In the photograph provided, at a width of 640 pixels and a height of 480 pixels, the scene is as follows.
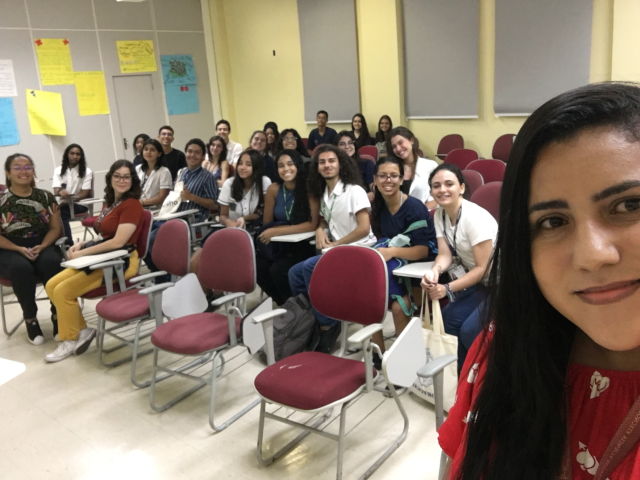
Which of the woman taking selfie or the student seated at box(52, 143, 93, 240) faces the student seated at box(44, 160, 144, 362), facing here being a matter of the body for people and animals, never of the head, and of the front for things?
the student seated at box(52, 143, 93, 240)

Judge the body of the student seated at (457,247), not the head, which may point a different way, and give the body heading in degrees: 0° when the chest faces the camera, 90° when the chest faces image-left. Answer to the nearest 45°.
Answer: approximately 45°

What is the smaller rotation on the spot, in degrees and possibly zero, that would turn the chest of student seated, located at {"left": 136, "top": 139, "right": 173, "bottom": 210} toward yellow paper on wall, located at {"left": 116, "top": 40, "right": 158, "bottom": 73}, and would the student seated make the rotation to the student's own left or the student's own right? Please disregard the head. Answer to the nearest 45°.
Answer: approximately 135° to the student's own right

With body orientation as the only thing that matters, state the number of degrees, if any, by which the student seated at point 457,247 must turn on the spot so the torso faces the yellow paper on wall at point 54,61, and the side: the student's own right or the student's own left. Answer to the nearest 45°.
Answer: approximately 90° to the student's own right

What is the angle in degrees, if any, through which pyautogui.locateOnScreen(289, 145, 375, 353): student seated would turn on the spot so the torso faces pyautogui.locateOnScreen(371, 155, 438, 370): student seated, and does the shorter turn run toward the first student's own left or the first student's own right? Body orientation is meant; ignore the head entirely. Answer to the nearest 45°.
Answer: approximately 90° to the first student's own left

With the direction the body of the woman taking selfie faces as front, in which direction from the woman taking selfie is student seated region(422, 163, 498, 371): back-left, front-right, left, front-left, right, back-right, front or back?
back

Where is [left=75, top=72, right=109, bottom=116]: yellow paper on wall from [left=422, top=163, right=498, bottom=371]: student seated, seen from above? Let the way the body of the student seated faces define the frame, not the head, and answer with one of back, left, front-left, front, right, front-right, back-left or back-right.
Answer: right

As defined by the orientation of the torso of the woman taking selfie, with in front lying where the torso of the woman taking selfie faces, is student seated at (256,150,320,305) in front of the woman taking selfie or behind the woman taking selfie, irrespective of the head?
behind

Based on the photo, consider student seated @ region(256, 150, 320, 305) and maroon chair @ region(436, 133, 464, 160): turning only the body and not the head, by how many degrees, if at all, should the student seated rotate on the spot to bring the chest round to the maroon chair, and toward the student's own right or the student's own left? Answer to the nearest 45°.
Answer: approximately 180°

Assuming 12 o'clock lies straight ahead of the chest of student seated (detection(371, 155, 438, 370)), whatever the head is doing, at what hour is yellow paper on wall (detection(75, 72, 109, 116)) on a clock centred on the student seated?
The yellow paper on wall is roughly at 3 o'clock from the student seated.

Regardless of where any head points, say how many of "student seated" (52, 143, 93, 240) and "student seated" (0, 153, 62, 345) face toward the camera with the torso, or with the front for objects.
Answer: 2

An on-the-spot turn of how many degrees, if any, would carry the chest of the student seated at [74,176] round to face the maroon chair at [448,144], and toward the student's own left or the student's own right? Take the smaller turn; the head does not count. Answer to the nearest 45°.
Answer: approximately 90° to the student's own left

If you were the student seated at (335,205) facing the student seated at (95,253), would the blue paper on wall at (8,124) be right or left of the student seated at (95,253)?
right
